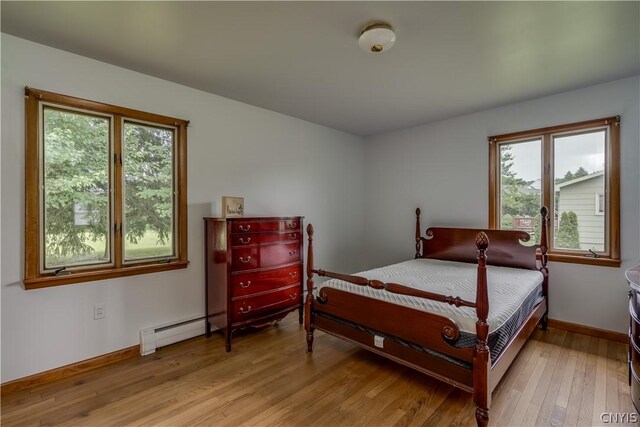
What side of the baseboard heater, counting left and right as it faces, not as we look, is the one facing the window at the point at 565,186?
front

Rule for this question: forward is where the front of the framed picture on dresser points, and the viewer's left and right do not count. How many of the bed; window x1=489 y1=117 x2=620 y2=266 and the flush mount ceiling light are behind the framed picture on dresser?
0

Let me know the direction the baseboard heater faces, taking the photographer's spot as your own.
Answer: facing the viewer and to the right of the viewer

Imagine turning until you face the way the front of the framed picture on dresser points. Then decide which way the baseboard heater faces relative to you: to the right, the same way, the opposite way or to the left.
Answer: the same way

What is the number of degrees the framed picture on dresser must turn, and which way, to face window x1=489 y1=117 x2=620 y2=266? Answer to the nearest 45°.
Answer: approximately 45° to its left

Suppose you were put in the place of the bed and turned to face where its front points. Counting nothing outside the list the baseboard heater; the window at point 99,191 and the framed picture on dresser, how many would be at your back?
0

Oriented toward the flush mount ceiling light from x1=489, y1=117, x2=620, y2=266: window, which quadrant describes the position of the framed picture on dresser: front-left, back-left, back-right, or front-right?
front-right

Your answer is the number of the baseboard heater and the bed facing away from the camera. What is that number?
0

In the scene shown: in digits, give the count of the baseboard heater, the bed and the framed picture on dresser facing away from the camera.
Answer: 0

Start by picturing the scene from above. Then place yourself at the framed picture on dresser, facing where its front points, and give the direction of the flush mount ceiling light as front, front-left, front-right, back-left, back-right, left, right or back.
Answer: front

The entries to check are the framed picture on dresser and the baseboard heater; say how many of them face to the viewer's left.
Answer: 0

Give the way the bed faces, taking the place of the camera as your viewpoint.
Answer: facing the viewer and to the left of the viewer

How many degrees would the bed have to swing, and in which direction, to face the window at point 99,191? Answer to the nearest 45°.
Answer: approximately 45° to its right

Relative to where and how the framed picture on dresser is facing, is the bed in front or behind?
in front
